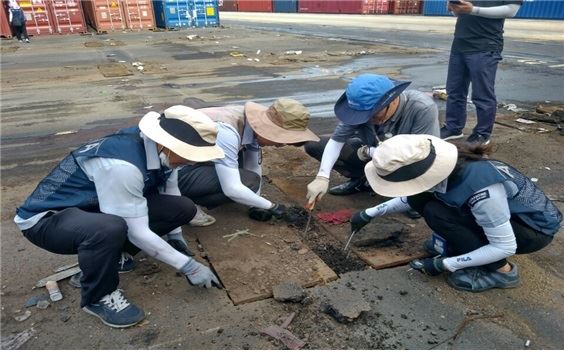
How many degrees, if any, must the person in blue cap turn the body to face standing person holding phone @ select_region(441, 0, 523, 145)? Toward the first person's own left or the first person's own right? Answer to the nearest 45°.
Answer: approximately 180°

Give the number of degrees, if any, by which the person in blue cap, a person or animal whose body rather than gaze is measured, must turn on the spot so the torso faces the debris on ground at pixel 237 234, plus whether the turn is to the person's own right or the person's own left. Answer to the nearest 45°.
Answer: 0° — they already face it

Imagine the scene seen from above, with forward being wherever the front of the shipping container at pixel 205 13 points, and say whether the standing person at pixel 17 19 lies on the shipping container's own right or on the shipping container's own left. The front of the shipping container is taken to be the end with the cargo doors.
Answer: on the shipping container's own right

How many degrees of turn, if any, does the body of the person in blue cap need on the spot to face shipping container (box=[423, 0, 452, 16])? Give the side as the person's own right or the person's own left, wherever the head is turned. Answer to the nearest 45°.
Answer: approximately 135° to the person's own right

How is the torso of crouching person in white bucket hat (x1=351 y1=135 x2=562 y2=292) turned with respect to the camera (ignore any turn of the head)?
to the viewer's left

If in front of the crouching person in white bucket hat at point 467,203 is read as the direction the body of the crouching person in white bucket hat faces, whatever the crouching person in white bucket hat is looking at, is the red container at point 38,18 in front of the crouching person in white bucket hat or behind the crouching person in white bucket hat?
in front

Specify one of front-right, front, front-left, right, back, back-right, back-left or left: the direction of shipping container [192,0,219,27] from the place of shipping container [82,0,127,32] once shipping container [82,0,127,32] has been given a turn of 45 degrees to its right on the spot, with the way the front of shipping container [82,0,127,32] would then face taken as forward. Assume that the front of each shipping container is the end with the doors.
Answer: back-left

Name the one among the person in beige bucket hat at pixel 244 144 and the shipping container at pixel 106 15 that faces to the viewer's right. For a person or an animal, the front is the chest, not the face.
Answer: the person in beige bucket hat

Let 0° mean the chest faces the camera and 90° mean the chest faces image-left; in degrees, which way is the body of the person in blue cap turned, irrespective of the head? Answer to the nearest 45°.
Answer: approximately 45°

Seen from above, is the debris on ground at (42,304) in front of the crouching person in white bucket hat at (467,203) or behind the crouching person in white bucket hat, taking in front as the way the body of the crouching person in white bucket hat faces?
in front
